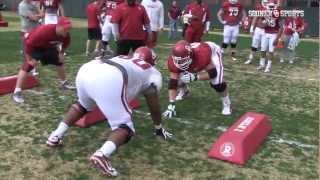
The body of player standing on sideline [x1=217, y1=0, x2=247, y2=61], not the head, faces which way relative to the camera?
toward the camera

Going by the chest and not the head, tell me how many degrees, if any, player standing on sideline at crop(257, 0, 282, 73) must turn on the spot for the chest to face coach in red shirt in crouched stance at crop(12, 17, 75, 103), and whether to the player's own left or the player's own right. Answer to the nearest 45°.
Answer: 0° — they already face them

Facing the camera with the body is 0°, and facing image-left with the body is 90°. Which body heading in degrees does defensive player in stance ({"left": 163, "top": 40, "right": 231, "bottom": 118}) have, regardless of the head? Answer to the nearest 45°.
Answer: approximately 45°

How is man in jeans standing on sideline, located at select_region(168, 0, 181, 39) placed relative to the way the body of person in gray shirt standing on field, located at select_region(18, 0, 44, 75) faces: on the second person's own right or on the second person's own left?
on the second person's own left

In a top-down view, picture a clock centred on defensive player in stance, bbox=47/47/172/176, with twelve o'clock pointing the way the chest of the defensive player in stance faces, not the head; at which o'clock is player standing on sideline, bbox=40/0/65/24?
The player standing on sideline is roughly at 10 o'clock from the defensive player in stance.

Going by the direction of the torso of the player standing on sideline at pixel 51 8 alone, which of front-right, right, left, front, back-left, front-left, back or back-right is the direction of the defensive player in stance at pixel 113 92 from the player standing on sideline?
front

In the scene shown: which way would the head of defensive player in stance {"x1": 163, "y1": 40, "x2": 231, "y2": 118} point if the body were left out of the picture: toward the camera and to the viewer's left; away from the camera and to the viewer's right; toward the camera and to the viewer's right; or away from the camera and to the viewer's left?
toward the camera and to the viewer's left

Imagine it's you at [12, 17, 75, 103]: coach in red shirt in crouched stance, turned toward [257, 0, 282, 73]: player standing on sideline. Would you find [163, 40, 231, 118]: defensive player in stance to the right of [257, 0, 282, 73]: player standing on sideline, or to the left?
right
